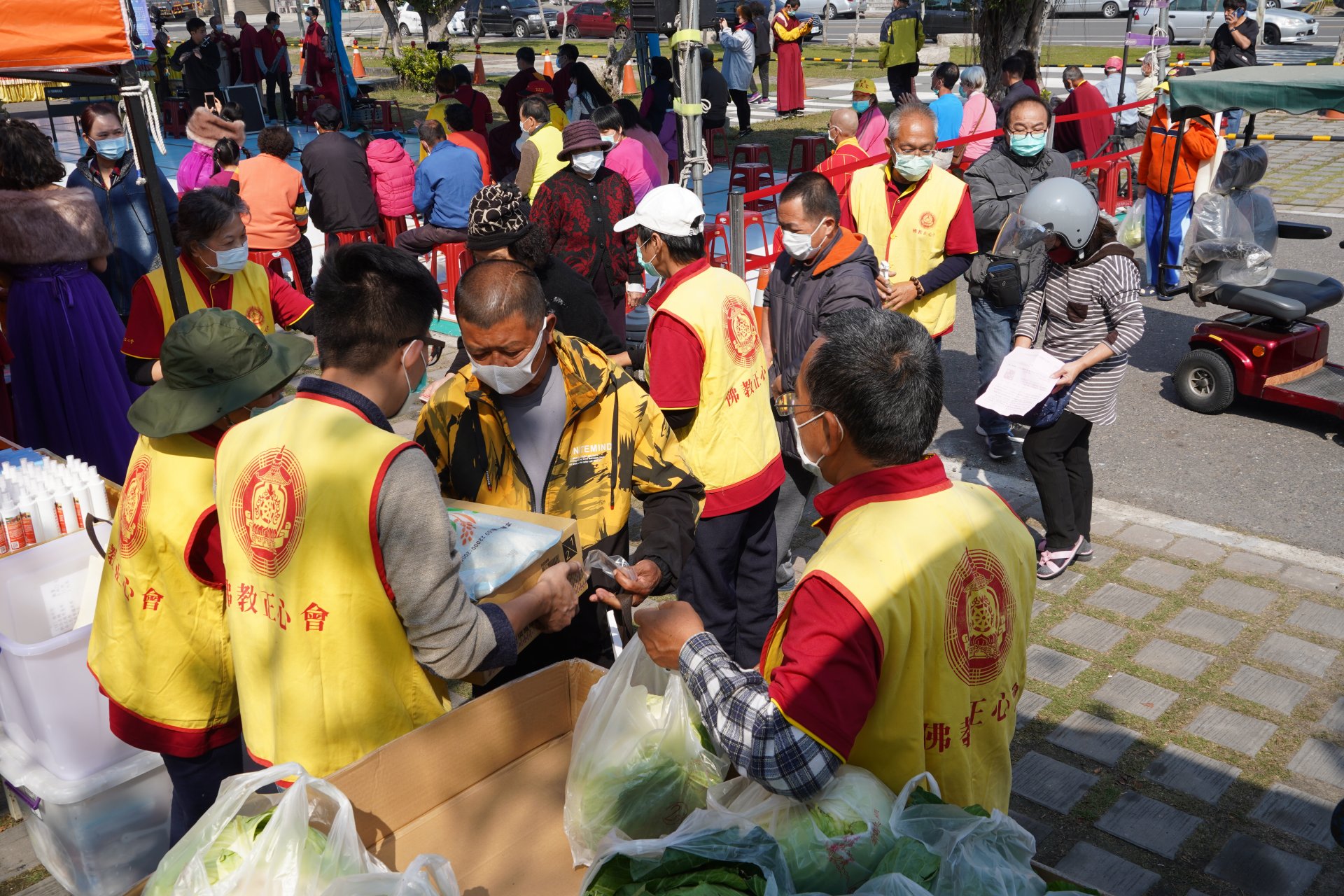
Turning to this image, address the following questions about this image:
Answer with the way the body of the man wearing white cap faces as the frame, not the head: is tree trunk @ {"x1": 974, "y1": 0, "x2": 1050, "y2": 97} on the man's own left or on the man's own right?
on the man's own right

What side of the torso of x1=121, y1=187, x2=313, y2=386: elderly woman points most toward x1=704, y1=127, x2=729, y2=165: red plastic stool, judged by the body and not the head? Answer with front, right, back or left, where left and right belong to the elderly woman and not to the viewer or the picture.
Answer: left

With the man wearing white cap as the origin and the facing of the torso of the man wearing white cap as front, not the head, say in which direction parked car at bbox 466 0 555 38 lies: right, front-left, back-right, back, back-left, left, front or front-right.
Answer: front-right

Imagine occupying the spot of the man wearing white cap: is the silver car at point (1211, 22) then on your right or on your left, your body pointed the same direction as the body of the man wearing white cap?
on your right

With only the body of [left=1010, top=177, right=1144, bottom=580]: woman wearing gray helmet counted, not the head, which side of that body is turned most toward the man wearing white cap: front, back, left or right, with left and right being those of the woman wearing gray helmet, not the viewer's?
front

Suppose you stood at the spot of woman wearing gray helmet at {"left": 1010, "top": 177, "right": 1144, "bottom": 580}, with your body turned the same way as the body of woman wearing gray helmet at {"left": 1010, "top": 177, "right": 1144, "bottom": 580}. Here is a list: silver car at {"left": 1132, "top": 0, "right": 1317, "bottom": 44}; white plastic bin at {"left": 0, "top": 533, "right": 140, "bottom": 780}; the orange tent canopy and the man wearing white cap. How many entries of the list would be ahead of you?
3

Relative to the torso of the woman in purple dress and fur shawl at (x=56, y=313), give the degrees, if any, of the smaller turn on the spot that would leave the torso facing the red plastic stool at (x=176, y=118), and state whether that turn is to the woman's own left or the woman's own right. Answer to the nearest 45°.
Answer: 0° — they already face it

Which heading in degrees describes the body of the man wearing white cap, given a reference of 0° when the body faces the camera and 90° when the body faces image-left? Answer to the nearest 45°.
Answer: approximately 135°

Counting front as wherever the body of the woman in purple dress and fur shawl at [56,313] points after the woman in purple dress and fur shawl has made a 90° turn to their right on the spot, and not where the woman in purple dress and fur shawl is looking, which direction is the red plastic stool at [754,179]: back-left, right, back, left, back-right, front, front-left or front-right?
front-left
